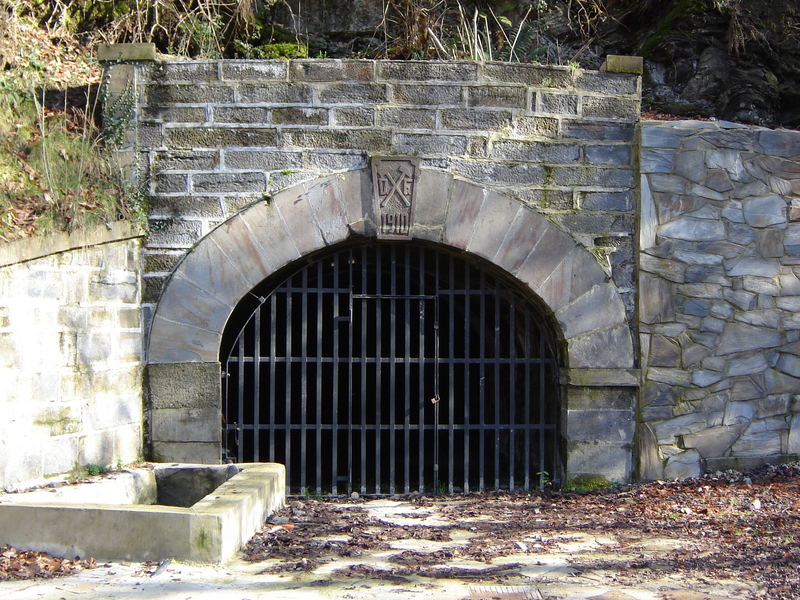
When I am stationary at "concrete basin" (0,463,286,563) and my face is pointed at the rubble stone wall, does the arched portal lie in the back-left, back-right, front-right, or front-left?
front-left

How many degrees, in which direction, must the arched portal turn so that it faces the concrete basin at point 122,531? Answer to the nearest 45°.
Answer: approximately 45° to its right

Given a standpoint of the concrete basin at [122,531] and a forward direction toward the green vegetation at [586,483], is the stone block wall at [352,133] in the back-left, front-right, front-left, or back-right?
front-left

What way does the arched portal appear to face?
toward the camera

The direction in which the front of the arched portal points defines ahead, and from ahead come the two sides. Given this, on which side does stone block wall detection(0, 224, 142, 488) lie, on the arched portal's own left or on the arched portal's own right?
on the arched portal's own right

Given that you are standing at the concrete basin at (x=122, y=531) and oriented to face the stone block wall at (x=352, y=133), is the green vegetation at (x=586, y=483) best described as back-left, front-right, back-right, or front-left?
front-right

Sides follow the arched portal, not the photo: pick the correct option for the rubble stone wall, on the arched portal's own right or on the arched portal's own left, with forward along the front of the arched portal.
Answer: on the arched portal's own left

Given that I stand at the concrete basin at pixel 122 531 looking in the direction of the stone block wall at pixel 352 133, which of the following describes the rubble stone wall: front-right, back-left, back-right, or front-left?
front-right
